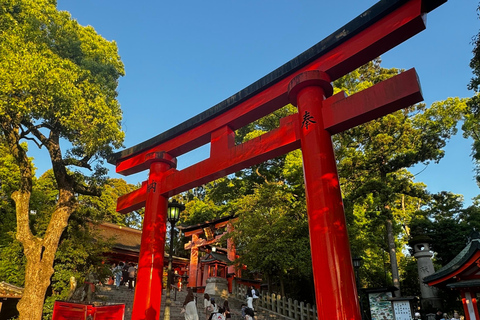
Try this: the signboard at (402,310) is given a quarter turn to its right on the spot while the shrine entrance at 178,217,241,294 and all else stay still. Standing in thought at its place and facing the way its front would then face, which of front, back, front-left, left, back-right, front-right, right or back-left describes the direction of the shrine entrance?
front-right

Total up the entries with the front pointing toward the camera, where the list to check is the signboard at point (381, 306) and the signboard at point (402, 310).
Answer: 2

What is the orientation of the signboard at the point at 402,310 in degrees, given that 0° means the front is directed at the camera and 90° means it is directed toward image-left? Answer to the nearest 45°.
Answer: approximately 0°

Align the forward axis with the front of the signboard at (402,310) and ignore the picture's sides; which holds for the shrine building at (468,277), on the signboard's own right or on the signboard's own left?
on the signboard's own left

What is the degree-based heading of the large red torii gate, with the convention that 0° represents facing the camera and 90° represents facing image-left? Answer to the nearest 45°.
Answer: approximately 45°

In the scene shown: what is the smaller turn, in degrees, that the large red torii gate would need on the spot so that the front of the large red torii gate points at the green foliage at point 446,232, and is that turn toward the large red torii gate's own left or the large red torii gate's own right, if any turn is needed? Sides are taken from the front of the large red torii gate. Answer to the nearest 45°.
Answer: approximately 180°

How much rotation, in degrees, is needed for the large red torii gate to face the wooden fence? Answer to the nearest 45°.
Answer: approximately 135° to its right

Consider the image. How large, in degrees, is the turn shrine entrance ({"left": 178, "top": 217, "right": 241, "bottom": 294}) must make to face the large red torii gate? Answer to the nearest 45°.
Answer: approximately 45° to its left

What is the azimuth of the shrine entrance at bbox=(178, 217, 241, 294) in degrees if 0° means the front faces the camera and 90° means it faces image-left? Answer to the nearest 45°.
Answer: approximately 45°
